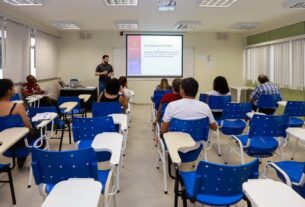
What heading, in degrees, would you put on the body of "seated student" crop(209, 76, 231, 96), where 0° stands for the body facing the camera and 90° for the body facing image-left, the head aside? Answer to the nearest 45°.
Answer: approximately 180°

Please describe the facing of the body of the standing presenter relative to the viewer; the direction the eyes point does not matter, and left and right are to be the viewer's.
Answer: facing the viewer and to the right of the viewer

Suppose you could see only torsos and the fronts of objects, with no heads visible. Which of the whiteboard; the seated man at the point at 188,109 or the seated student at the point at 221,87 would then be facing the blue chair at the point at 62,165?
the whiteboard

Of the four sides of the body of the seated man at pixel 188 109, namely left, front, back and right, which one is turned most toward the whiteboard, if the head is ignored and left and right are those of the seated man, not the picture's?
front

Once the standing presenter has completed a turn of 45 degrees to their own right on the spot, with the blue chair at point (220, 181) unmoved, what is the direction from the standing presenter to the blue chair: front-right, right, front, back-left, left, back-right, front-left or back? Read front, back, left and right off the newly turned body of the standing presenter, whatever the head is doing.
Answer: front

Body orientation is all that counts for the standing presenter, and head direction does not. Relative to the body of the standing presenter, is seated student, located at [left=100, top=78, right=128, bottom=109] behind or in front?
in front

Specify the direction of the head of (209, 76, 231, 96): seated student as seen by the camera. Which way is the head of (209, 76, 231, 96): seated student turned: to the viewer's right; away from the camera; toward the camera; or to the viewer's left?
away from the camera

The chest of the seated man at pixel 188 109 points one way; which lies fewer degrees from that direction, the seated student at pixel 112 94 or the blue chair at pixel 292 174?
the seated student

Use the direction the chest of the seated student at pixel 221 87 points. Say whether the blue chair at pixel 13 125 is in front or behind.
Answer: behind

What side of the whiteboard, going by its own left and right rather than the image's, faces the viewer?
front

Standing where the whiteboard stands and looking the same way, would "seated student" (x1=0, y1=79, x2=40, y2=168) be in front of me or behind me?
in front

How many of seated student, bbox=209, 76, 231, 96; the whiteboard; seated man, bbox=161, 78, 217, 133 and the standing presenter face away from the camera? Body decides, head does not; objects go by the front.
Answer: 2

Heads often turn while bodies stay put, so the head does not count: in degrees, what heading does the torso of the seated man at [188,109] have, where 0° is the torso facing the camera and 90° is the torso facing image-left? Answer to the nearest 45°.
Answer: approximately 180°

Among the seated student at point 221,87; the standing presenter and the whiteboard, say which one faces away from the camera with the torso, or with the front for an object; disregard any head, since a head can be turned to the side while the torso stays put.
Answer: the seated student
